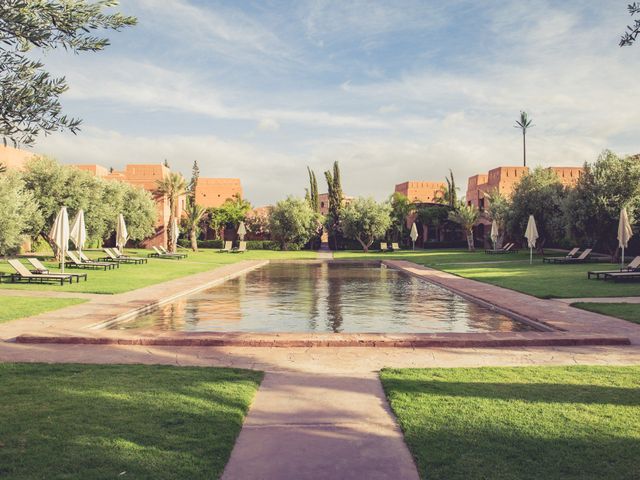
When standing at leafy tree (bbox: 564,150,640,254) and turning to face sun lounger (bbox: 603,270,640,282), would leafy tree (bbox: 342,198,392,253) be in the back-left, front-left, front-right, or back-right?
back-right

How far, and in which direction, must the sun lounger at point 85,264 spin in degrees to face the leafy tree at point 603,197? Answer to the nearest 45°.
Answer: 0° — it already faces it

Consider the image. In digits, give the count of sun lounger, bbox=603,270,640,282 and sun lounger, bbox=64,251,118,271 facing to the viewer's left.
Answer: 1

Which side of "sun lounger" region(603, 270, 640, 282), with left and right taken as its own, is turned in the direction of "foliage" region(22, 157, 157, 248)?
front

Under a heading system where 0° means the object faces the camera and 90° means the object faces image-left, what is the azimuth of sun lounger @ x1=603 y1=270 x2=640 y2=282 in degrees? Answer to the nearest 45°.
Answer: approximately 90°

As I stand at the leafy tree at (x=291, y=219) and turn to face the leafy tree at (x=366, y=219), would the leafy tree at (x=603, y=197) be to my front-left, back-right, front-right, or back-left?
front-right

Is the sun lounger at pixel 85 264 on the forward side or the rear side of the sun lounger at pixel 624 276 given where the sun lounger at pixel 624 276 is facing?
on the forward side

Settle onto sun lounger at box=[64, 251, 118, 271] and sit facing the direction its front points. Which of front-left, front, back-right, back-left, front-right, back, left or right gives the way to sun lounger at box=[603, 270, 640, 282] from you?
front-right

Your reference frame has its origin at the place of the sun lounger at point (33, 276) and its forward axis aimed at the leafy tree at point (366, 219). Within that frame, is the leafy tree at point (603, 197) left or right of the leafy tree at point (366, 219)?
right

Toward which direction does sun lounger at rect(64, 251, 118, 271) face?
to the viewer's right

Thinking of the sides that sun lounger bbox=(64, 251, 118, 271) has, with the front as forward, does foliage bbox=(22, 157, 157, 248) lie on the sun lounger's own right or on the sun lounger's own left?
on the sun lounger's own left

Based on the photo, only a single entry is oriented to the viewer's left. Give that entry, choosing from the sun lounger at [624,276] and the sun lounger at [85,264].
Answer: the sun lounger at [624,276]

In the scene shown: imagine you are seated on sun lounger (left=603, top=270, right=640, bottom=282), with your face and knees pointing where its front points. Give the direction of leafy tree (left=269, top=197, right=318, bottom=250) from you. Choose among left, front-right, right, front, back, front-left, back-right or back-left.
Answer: front-right
